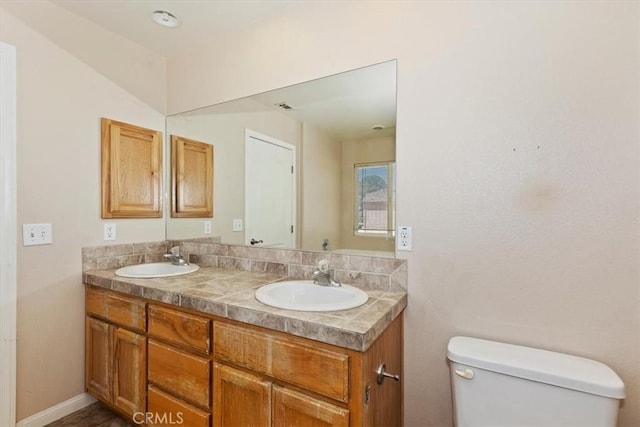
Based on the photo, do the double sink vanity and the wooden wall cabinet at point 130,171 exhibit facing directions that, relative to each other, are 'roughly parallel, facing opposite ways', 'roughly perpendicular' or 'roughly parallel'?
roughly perpendicular

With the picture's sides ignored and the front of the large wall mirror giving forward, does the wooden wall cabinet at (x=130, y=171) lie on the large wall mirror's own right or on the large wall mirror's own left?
on the large wall mirror's own right

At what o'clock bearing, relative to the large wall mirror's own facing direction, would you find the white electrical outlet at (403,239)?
The white electrical outlet is roughly at 9 o'clock from the large wall mirror.

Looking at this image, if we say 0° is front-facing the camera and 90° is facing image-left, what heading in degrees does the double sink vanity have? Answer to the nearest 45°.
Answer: approximately 45°

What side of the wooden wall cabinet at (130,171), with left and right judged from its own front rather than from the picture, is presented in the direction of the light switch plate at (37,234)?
right

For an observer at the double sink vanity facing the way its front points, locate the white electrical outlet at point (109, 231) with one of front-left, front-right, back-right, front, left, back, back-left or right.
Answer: right

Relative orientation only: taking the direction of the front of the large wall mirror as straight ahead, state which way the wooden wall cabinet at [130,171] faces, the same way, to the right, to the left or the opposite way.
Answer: to the left

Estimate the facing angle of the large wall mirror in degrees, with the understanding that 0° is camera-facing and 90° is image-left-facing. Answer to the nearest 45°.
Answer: approximately 45°

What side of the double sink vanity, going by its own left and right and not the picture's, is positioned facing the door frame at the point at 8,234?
right
